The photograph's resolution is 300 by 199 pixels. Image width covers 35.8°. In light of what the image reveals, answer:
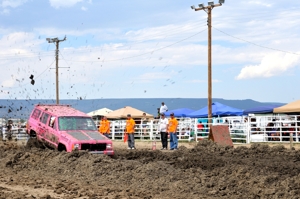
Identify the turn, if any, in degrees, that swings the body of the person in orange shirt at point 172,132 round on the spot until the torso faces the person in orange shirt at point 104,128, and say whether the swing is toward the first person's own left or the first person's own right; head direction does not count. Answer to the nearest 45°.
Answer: approximately 90° to the first person's own right

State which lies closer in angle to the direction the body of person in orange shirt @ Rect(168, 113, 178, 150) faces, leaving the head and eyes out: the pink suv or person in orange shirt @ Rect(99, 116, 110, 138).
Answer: the pink suv

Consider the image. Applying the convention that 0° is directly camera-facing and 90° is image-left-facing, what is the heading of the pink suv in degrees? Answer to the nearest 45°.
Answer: approximately 315°

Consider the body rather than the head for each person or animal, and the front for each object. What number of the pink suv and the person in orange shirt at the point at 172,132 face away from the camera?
0

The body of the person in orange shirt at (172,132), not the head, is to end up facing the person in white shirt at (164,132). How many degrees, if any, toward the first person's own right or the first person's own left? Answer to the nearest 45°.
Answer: approximately 90° to the first person's own right

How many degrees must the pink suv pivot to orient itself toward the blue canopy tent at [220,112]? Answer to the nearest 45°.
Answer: approximately 90° to its left

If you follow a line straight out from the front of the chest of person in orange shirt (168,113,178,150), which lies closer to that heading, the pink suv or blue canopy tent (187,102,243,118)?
the pink suv

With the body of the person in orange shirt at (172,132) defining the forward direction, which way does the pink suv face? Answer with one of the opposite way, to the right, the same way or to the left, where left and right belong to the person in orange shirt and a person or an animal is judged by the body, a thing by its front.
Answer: to the left

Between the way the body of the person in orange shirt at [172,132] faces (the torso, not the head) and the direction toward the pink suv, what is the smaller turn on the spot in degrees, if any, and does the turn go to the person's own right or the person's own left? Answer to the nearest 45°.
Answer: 0° — they already face it

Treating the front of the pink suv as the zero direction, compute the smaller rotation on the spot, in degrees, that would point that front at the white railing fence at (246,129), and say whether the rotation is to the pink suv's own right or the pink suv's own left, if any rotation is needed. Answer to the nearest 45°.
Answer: approximately 90° to the pink suv's own left

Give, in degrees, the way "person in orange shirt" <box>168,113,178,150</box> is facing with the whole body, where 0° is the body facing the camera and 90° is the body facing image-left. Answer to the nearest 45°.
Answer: approximately 45°

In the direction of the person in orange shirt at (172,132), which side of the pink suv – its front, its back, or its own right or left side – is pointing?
left
